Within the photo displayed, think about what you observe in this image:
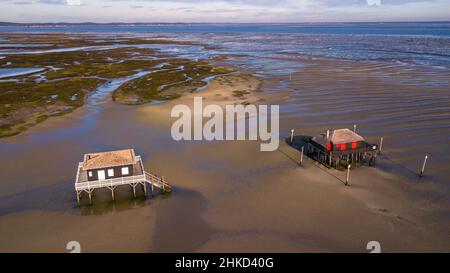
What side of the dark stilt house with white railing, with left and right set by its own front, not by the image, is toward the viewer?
front
